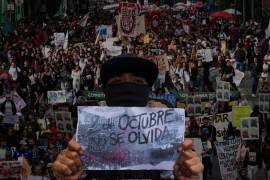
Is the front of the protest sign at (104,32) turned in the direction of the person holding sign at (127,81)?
yes

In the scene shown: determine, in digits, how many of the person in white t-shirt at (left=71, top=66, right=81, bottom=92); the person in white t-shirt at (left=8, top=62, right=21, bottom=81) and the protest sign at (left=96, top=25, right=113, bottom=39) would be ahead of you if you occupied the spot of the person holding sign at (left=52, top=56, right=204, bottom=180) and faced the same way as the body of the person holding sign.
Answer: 0

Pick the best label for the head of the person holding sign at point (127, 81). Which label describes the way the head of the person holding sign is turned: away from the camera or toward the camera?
toward the camera

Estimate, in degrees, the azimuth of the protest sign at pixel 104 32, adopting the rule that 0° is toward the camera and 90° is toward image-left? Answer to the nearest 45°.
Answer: approximately 0°

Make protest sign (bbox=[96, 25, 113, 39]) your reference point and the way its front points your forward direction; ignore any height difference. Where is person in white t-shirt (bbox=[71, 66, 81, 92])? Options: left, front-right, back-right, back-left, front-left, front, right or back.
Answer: front

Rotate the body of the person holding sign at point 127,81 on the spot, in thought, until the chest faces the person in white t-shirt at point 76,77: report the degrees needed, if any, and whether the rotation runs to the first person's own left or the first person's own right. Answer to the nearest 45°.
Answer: approximately 180°

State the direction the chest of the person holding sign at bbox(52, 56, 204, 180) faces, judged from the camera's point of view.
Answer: toward the camera

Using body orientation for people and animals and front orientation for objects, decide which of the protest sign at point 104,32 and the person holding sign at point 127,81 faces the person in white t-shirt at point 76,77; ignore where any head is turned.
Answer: the protest sign

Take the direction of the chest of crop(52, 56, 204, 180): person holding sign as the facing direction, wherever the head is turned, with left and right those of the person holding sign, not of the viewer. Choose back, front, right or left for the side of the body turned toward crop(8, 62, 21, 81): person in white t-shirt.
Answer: back

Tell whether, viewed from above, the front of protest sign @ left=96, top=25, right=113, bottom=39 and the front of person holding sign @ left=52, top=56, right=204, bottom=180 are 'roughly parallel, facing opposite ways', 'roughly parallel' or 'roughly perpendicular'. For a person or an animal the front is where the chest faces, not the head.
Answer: roughly parallel

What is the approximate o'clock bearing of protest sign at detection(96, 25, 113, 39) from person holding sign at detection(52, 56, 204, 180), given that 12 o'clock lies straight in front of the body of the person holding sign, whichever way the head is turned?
The protest sign is roughly at 6 o'clock from the person holding sign.

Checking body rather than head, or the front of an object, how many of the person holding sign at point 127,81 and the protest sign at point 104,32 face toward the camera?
2
